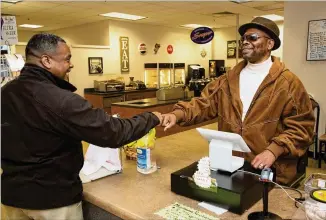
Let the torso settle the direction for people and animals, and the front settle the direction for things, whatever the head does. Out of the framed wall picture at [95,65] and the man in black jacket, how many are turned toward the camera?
1

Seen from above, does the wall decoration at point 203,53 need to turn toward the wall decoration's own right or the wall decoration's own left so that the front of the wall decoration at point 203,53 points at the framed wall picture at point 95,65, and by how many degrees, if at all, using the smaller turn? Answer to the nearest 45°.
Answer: approximately 45° to the wall decoration's own right

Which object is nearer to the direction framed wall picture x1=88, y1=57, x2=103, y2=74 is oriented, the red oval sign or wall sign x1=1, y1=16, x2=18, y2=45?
the wall sign

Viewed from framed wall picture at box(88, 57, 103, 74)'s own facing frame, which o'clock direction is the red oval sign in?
The red oval sign is roughly at 8 o'clock from the framed wall picture.

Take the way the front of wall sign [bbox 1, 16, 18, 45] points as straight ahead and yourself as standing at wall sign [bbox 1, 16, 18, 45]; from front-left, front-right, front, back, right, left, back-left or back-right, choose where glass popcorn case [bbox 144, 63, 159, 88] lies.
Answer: back-left

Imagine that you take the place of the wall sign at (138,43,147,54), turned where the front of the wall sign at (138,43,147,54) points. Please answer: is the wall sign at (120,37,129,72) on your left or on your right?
on your right

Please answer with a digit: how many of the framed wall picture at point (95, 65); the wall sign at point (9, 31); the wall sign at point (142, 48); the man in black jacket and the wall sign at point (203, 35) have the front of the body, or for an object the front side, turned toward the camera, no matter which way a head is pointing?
4

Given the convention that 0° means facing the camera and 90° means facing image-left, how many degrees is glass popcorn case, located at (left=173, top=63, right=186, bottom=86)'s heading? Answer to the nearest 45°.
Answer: approximately 0°
